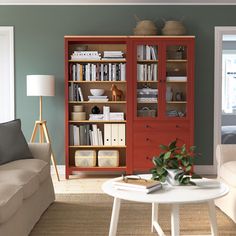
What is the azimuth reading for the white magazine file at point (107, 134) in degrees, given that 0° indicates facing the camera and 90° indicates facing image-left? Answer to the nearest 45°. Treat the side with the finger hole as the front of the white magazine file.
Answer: approximately 0°

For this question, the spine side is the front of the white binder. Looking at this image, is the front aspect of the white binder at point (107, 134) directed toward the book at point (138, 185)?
yes

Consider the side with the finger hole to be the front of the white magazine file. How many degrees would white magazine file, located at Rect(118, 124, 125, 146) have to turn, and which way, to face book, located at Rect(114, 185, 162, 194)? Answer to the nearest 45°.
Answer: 0° — it already faces it

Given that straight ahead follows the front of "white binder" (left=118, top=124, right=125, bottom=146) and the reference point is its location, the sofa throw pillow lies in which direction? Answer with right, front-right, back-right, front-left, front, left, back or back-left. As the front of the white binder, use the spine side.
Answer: front-right

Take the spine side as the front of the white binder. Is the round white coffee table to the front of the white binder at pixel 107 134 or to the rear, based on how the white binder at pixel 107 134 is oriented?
to the front
